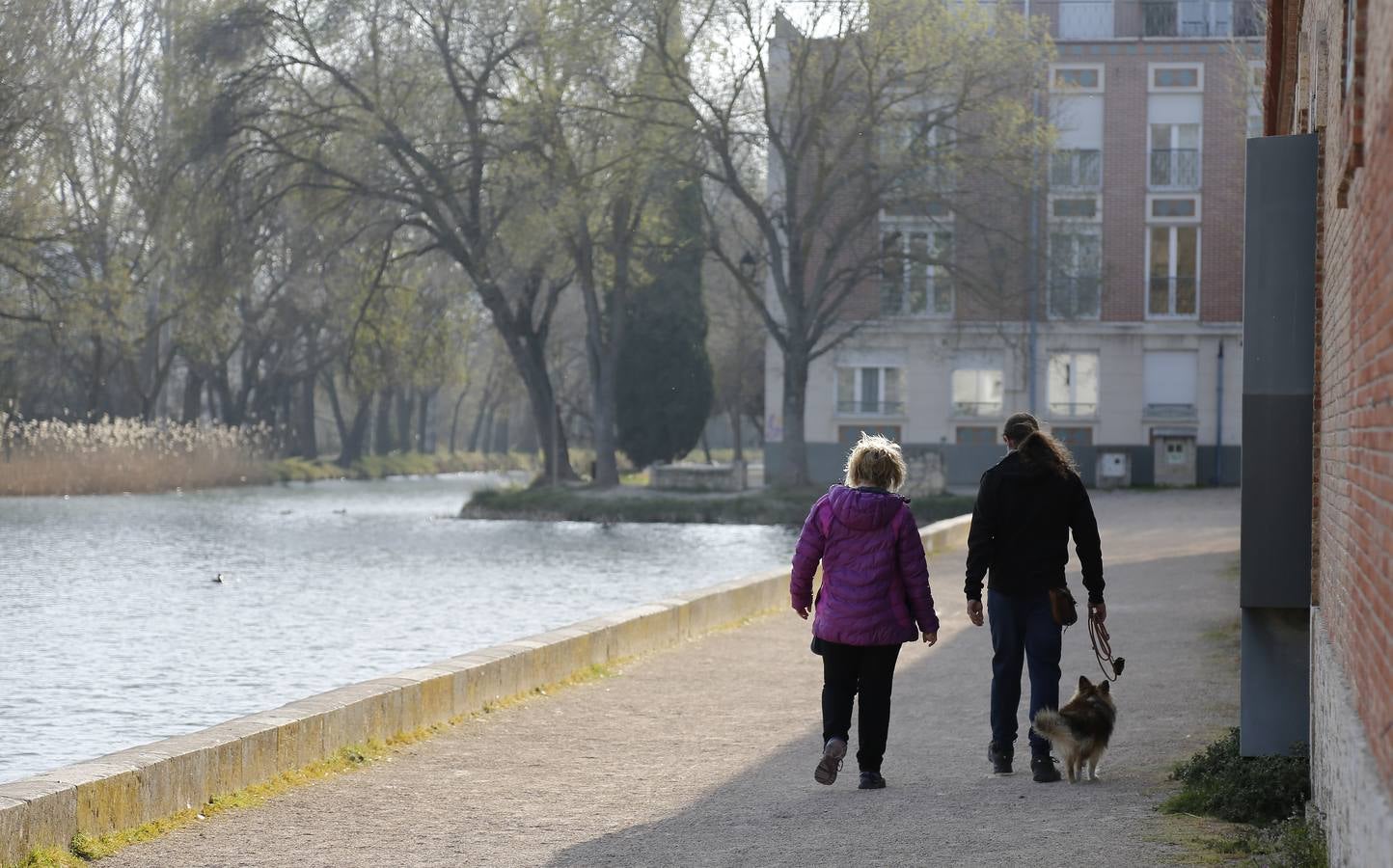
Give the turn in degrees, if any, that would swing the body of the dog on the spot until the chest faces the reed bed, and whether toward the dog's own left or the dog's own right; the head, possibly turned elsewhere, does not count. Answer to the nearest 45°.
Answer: approximately 90° to the dog's own left

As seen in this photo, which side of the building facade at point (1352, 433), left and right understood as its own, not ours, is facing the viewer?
left

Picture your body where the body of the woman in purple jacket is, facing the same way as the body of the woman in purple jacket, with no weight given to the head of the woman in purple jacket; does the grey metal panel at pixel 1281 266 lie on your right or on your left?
on your right

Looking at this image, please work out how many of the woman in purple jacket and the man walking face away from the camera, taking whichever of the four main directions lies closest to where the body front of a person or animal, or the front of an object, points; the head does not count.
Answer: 2

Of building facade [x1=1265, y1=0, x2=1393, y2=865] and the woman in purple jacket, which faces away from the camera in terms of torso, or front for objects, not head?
the woman in purple jacket

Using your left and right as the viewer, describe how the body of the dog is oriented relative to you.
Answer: facing away from the viewer and to the right of the viewer

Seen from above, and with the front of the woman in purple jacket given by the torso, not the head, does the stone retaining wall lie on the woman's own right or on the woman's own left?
on the woman's own left

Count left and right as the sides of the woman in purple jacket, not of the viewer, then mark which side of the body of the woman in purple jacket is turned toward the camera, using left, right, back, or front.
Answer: back

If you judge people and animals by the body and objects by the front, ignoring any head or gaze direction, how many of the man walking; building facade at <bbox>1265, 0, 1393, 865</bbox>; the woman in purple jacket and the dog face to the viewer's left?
1

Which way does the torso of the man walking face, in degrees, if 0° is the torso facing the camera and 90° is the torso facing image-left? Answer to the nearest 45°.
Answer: approximately 180°

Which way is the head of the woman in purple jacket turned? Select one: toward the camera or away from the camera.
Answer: away from the camera

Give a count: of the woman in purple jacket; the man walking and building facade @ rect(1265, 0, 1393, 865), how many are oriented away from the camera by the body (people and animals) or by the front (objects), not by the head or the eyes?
2
